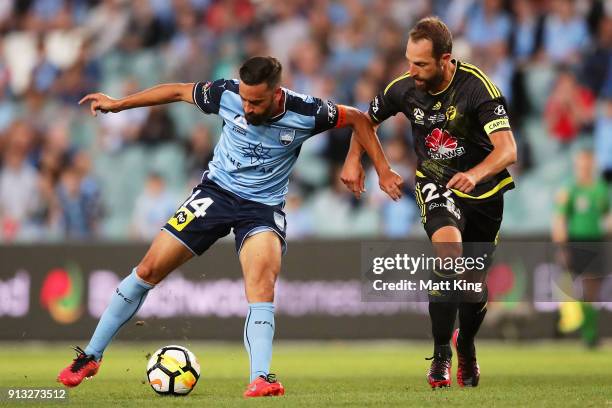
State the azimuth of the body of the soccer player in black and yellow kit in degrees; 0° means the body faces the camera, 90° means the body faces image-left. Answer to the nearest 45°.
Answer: approximately 0°

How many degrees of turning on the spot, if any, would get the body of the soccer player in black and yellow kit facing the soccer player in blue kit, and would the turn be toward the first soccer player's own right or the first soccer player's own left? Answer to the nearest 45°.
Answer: approximately 90° to the first soccer player's own right

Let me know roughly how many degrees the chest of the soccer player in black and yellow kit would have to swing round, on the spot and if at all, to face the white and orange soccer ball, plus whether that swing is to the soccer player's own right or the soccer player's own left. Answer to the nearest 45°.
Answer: approximately 90° to the soccer player's own right

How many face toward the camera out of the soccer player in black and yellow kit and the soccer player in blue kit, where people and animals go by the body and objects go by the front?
2

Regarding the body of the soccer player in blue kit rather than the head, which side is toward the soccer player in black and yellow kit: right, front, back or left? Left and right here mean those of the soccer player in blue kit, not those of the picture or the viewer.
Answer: left

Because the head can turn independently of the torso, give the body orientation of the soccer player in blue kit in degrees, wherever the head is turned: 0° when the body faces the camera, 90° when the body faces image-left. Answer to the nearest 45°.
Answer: approximately 0°
